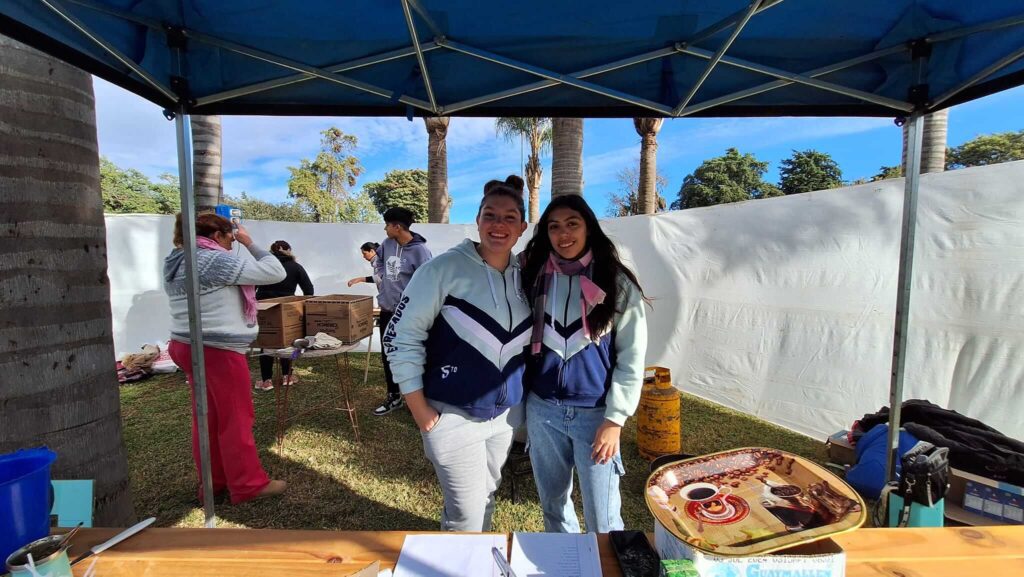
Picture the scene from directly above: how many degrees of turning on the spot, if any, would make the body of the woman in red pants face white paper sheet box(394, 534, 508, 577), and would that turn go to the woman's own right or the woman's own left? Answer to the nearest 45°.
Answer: approximately 90° to the woman's own right

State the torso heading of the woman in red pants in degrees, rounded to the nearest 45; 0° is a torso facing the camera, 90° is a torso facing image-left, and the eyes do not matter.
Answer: approximately 270°

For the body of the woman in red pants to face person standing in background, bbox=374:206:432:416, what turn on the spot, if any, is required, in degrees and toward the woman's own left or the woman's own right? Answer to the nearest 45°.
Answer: approximately 45° to the woman's own left

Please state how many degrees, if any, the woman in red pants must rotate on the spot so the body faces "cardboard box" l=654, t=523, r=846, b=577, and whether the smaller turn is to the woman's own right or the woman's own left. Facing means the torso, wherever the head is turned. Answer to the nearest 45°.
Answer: approximately 90° to the woman's own right

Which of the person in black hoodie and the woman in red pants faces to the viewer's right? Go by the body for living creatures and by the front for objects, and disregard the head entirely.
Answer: the woman in red pants

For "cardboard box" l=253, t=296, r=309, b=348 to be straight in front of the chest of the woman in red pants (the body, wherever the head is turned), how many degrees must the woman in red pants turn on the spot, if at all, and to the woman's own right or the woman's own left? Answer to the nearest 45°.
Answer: approximately 45° to the woman's own left

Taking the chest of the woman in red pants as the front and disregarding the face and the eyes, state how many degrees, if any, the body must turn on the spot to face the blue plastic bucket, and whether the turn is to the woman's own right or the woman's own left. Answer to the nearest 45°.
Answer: approximately 90° to the woman's own right

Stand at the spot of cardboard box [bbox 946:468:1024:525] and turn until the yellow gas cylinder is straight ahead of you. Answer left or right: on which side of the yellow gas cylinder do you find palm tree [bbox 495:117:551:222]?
right

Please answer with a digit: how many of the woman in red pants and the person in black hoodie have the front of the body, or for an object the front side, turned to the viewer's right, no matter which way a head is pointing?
1
